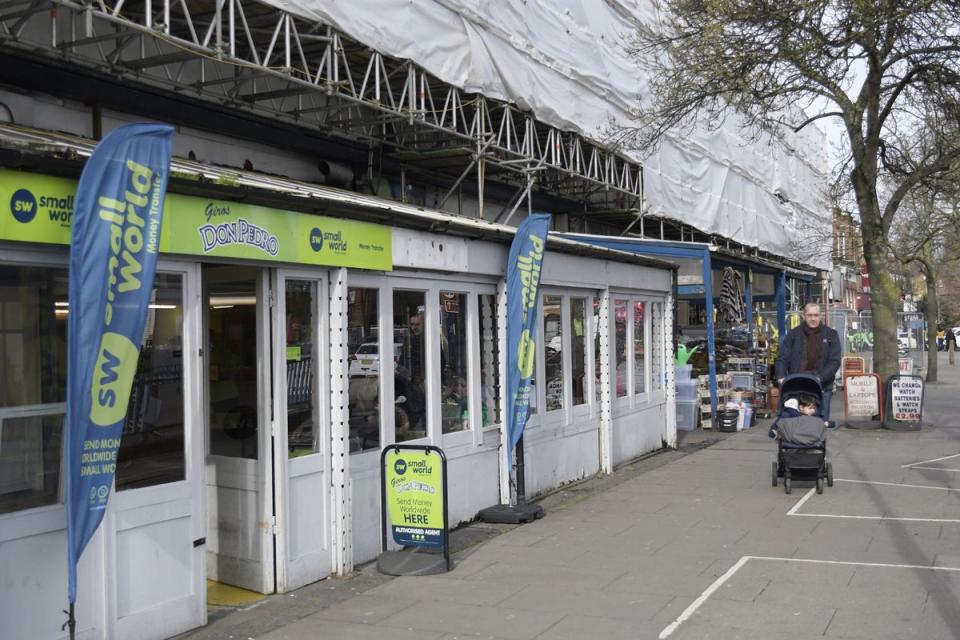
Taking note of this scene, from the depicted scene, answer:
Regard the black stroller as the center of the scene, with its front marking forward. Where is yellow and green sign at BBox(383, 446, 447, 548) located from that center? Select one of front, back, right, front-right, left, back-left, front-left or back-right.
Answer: front-right

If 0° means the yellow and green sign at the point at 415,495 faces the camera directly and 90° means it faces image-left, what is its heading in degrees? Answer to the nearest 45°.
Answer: approximately 0°

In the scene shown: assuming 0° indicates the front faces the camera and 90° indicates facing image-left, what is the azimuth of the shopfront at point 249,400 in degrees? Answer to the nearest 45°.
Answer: approximately 315°

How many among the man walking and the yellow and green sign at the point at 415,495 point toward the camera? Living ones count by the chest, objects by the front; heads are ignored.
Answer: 2

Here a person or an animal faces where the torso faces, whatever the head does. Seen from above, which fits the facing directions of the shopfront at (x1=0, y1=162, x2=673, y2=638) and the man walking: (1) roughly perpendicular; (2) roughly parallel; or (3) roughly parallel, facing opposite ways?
roughly perpendicular

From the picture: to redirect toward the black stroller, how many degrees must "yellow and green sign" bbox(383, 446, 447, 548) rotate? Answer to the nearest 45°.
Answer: approximately 135° to its left

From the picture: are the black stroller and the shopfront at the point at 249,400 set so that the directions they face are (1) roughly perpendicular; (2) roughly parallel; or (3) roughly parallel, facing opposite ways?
roughly perpendicular

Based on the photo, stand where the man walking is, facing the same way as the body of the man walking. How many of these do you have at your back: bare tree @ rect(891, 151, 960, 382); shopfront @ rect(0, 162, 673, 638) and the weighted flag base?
1

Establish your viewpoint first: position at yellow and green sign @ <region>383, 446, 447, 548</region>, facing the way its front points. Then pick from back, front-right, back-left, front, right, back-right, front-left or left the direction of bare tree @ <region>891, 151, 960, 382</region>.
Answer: back-left

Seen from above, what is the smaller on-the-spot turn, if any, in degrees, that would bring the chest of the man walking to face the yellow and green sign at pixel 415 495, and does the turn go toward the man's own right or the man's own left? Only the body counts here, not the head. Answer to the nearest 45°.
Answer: approximately 45° to the man's own right
